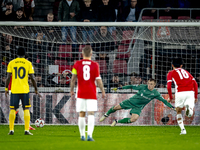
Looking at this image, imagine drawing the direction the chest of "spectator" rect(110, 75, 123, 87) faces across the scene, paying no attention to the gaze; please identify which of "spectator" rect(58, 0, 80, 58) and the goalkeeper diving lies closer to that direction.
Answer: the goalkeeper diving

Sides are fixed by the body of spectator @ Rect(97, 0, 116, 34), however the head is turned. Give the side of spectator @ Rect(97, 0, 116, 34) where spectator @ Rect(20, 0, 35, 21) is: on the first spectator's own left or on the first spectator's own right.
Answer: on the first spectator's own right

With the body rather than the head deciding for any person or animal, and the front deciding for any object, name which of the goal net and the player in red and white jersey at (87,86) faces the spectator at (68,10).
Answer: the player in red and white jersey

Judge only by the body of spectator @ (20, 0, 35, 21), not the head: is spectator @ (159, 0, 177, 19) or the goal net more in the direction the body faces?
the goal net

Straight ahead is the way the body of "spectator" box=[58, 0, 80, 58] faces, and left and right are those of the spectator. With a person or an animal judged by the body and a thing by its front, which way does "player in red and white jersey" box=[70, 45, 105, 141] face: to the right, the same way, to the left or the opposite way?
the opposite way

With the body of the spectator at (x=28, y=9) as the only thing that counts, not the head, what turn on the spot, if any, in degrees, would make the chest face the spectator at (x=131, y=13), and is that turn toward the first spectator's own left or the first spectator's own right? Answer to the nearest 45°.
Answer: approximately 90° to the first spectator's own left

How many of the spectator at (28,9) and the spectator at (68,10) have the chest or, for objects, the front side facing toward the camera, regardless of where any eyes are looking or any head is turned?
2

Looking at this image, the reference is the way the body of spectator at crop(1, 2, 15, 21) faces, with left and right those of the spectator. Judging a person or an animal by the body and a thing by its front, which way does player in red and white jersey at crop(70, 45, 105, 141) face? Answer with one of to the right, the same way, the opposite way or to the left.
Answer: the opposite way

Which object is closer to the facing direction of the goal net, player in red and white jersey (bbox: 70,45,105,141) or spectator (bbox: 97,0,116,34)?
the player in red and white jersey

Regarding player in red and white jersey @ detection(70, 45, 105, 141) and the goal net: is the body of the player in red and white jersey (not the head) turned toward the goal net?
yes

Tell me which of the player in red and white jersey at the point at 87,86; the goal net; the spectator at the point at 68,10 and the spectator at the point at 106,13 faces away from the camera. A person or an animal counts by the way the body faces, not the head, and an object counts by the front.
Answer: the player in red and white jersey
